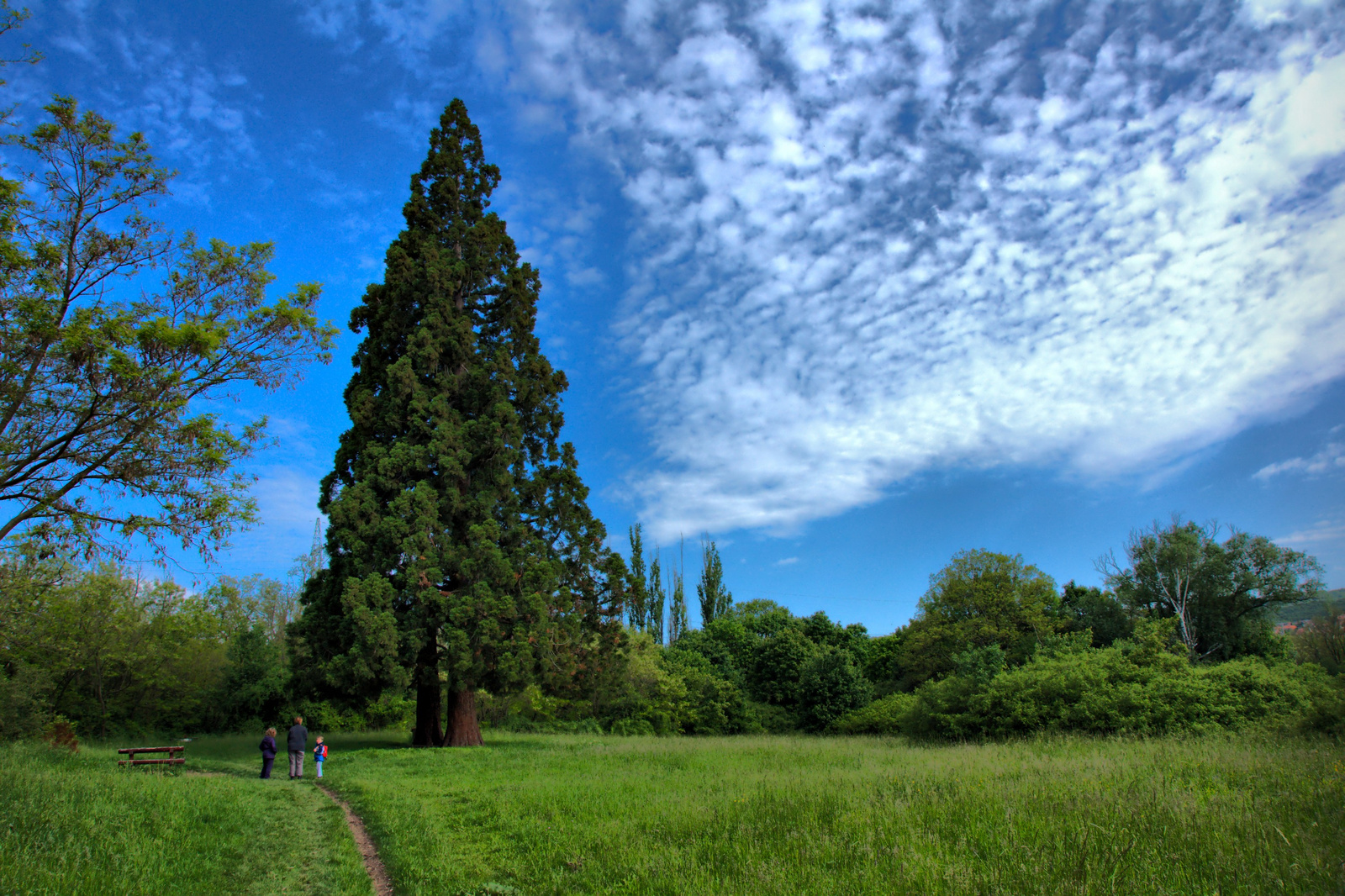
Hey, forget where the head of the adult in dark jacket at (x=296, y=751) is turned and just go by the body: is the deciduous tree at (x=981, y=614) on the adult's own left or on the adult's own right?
on the adult's own right

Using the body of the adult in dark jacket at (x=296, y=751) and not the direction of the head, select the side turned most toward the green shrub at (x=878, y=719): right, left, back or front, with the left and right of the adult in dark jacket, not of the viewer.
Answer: right

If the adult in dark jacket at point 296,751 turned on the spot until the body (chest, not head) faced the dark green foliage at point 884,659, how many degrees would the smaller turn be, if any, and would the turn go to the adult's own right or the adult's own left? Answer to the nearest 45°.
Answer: approximately 45° to the adult's own right

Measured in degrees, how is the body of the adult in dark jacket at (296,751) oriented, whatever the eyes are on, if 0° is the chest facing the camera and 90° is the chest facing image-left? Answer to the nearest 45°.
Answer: approximately 180°

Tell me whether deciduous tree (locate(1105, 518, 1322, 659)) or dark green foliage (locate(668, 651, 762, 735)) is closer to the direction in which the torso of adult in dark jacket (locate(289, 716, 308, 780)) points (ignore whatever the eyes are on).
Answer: the dark green foliage

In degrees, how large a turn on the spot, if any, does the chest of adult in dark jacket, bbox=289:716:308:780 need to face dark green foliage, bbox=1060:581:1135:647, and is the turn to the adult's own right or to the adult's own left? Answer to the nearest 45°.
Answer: approximately 90° to the adult's own right

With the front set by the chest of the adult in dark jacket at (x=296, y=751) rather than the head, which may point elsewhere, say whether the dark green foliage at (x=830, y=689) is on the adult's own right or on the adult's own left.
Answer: on the adult's own right

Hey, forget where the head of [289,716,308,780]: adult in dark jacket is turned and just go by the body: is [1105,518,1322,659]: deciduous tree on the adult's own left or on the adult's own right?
on the adult's own right

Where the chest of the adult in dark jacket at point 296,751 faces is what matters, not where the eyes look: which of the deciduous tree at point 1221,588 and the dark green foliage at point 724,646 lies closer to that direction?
the dark green foliage
